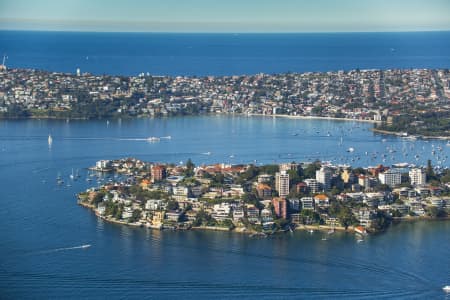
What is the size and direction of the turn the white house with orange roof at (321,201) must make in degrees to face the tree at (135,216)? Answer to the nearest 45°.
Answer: approximately 90° to its right

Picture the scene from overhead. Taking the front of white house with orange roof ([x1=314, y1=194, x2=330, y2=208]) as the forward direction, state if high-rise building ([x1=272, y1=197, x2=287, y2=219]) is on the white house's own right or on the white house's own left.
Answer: on the white house's own right

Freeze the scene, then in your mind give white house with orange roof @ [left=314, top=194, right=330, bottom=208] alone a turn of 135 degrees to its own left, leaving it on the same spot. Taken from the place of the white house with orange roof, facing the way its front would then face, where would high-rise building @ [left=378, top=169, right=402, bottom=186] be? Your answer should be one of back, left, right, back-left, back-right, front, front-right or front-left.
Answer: front

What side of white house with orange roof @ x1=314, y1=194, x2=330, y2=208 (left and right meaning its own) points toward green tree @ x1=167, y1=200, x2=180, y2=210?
right

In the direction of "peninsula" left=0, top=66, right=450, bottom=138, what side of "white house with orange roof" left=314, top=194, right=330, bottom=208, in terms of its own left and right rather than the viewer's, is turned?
back

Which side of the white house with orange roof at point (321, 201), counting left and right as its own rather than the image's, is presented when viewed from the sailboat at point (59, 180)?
right

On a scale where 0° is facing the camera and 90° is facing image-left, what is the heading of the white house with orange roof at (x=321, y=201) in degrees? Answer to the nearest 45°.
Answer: approximately 0°

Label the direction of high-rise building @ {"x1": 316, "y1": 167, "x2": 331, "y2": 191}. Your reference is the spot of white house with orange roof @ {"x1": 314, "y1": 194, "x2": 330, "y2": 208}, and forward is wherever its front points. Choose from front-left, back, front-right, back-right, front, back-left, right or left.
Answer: back
